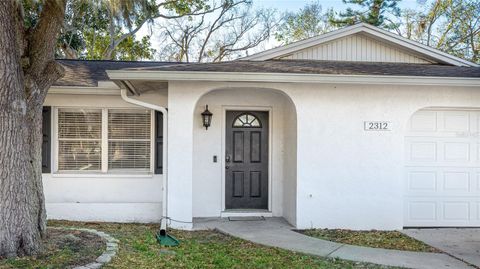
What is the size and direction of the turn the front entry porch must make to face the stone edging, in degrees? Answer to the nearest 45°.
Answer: approximately 45° to its right

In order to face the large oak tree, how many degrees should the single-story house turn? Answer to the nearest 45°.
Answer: approximately 45° to its right

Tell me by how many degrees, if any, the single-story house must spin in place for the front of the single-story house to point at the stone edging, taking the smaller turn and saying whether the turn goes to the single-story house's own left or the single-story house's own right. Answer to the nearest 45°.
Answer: approximately 45° to the single-story house's own right

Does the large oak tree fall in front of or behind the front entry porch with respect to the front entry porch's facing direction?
in front

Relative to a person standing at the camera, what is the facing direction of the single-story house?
facing the viewer
